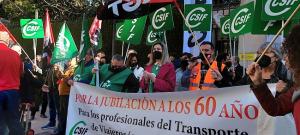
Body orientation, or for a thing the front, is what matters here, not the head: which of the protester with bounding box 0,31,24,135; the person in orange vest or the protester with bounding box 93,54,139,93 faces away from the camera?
the protester with bounding box 0,31,24,135

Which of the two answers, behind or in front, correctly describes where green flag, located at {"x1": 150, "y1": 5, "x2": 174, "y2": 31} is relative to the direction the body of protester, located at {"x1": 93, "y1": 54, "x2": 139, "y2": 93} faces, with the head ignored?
behind

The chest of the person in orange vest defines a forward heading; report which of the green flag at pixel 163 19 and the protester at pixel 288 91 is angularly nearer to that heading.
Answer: the protester

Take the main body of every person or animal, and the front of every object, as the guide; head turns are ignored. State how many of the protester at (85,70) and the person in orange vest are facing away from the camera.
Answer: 0

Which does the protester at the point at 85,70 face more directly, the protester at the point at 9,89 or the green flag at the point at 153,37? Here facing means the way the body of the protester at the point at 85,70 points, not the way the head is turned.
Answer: the protester

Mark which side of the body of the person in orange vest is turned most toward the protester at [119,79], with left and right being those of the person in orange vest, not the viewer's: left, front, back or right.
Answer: right

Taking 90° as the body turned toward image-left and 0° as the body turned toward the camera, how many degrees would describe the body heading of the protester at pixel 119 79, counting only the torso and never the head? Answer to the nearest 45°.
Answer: approximately 0°
